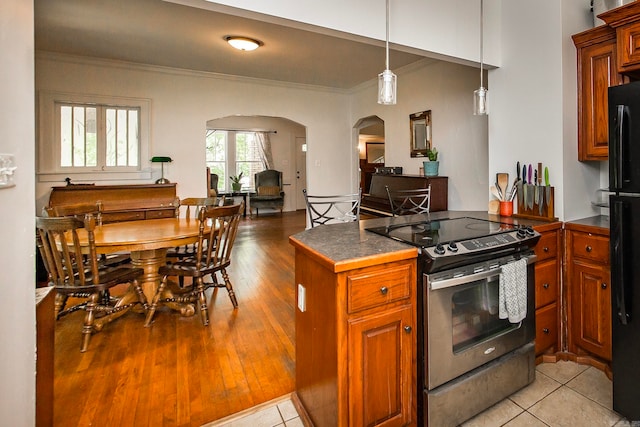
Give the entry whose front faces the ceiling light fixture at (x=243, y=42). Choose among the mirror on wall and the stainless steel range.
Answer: the mirror on wall

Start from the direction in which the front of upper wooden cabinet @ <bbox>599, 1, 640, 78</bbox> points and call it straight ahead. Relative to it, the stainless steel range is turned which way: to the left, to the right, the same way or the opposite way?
to the left

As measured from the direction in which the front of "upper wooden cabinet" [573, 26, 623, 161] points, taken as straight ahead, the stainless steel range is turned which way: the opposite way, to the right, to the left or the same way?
to the left

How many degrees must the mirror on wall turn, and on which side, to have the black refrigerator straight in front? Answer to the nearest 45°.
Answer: approximately 45° to its left

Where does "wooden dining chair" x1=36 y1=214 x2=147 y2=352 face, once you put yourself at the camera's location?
facing away from the viewer and to the right of the viewer

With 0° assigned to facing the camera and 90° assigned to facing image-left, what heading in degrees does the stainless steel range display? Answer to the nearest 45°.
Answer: approximately 315°

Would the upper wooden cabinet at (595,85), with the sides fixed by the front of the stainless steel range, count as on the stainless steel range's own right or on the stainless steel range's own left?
on the stainless steel range's own left

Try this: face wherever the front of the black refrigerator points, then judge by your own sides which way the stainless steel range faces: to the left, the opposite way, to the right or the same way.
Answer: to the left

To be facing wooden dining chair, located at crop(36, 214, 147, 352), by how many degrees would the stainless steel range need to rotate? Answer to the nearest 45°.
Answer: approximately 135° to its right

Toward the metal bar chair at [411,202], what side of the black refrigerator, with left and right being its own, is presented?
right
